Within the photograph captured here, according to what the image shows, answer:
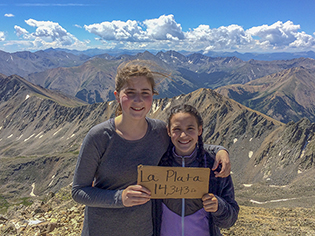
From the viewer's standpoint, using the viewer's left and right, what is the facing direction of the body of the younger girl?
facing the viewer

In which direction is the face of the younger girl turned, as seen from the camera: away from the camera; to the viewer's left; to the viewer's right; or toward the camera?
toward the camera

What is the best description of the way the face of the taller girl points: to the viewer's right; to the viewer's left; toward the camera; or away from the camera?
toward the camera

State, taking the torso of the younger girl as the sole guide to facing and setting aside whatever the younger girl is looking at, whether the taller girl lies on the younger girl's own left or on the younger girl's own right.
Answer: on the younger girl's own right
